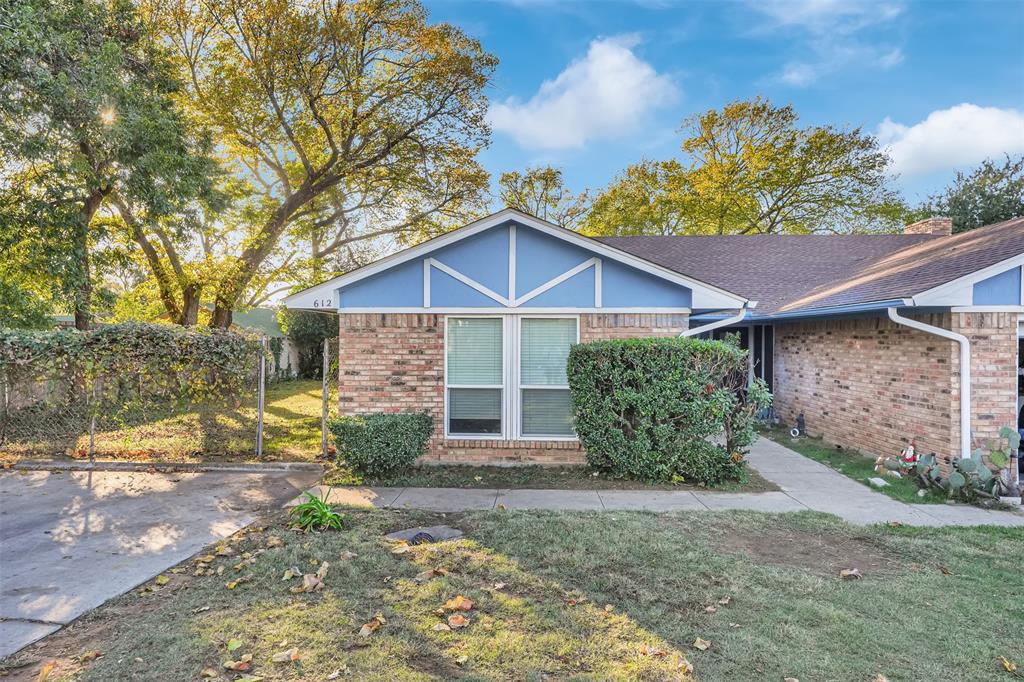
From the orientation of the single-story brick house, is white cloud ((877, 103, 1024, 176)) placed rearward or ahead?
rearward

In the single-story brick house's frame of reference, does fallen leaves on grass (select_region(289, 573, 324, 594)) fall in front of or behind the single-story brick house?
in front

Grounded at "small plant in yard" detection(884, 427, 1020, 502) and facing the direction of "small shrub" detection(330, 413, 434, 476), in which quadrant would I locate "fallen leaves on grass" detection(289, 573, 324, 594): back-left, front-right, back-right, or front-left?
front-left

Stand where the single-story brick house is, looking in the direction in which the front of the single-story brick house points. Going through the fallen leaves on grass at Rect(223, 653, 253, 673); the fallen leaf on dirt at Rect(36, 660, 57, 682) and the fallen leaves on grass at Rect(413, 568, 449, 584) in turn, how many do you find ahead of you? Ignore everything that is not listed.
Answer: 3

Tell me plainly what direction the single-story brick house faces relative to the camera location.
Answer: facing the viewer

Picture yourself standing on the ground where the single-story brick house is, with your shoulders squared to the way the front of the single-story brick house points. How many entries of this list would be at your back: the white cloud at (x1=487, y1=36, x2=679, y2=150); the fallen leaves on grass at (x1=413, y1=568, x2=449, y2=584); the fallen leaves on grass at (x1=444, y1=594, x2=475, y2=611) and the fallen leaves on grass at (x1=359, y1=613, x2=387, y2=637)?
1

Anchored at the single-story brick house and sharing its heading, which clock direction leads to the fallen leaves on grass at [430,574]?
The fallen leaves on grass is roughly at 12 o'clock from the single-story brick house.

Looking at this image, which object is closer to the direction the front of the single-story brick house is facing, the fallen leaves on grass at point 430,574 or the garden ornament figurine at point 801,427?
the fallen leaves on grass

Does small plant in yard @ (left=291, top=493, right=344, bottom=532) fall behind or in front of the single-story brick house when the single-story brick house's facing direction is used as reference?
in front

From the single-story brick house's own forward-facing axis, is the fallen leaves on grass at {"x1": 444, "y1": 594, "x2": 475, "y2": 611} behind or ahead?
ahead

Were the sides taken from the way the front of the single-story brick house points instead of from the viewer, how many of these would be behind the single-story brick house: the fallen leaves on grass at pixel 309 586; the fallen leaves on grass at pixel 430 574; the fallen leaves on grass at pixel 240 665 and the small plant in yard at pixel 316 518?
0

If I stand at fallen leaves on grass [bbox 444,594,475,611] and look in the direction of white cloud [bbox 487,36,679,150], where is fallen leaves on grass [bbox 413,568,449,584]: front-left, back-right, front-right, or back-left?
front-left

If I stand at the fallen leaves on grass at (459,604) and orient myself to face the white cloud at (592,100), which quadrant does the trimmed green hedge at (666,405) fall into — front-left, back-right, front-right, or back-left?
front-right

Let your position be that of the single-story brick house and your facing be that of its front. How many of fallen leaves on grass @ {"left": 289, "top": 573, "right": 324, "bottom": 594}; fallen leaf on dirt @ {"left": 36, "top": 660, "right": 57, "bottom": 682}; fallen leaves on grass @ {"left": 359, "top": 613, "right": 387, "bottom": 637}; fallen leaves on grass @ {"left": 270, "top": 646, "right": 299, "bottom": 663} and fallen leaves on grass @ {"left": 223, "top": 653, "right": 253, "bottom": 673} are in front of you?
5

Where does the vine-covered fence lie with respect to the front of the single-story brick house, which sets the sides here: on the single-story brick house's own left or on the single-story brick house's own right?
on the single-story brick house's own right

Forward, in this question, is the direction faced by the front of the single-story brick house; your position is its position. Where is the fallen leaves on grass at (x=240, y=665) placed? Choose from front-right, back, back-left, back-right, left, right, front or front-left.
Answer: front

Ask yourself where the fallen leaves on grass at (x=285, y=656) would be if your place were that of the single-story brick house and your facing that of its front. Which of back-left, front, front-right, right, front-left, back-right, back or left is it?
front
